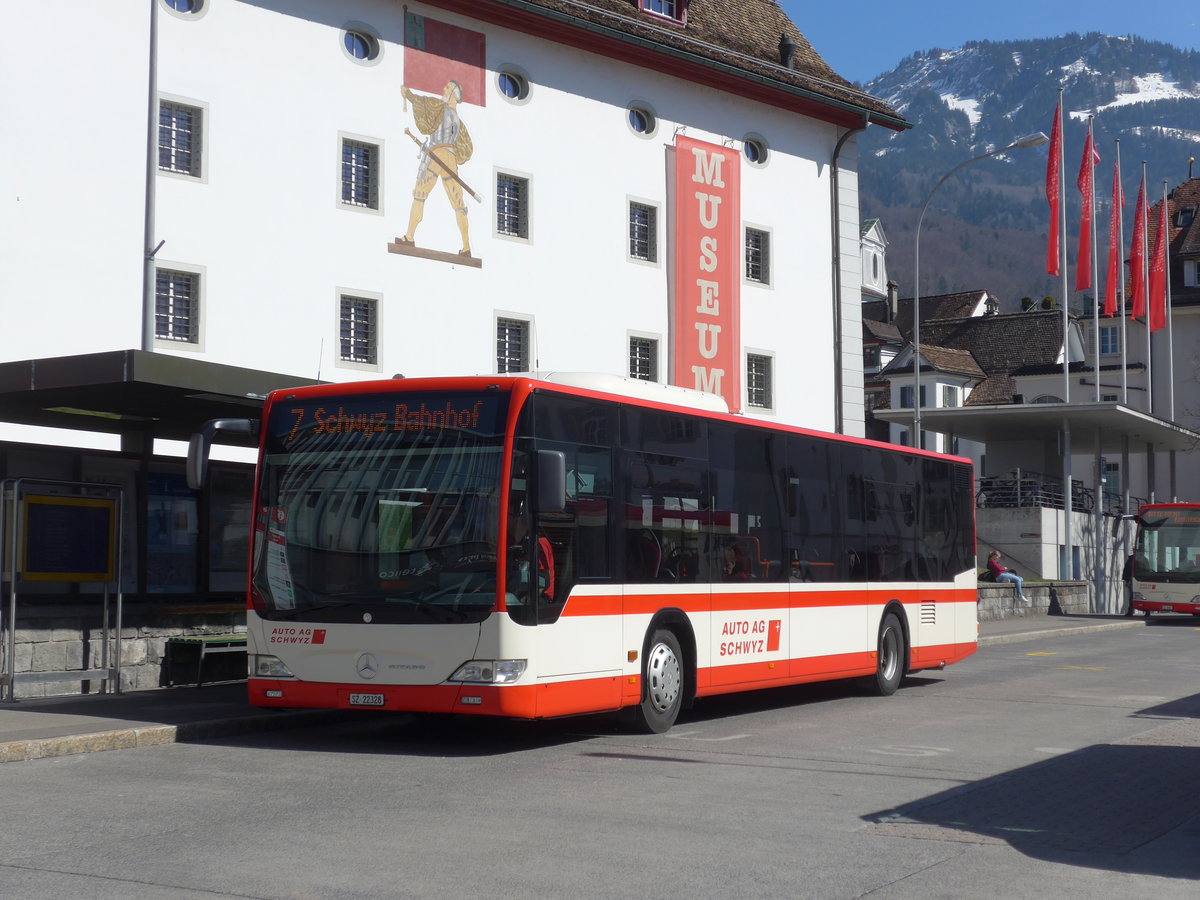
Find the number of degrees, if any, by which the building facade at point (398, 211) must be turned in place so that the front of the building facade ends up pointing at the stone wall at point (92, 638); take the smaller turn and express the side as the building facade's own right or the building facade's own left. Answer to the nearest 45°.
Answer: approximately 45° to the building facade's own right

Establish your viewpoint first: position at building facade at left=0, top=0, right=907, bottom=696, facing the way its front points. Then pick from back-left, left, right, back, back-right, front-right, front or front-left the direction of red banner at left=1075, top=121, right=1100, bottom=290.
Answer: left

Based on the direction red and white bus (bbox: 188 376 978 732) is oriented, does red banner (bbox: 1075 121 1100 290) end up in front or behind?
behind

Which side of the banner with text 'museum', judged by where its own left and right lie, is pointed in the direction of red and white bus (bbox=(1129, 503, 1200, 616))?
left

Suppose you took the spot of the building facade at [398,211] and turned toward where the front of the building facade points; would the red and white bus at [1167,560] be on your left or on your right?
on your left

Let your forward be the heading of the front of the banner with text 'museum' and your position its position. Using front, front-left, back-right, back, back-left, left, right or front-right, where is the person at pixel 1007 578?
left

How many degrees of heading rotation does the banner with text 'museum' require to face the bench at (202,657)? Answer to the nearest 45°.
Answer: approximately 45° to its right

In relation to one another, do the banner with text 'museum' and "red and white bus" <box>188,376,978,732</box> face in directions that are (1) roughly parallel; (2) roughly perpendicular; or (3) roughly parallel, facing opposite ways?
roughly perpendicular

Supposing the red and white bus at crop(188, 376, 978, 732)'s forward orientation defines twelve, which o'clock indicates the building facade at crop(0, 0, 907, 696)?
The building facade is roughly at 4 o'clock from the red and white bus.

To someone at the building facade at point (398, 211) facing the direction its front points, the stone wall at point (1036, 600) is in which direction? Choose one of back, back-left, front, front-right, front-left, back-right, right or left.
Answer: left

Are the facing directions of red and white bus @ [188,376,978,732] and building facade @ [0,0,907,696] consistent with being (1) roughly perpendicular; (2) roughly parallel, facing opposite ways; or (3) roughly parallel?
roughly perpendicular

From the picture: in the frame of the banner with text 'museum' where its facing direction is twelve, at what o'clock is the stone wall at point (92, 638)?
The stone wall is roughly at 2 o'clock from the banner with text 'museum'.
